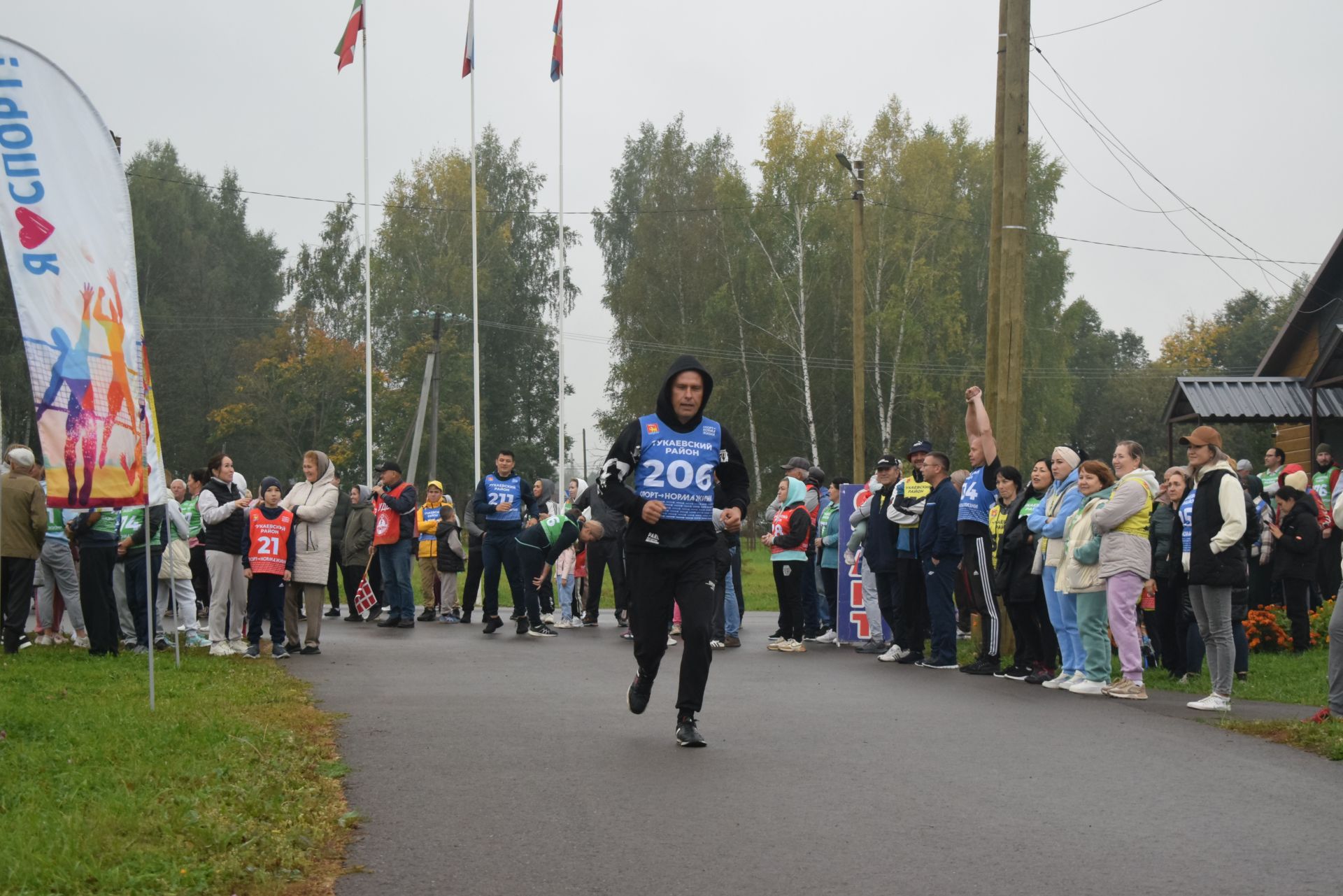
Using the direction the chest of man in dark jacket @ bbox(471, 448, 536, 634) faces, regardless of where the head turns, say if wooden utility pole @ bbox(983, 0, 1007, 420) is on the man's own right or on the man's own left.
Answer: on the man's own left

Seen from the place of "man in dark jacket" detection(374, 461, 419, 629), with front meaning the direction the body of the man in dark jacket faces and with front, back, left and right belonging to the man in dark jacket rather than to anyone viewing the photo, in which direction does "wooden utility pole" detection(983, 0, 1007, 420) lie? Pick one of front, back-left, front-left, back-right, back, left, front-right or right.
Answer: left

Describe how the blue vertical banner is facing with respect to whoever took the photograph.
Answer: facing the viewer

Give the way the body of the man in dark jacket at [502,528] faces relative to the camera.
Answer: toward the camera

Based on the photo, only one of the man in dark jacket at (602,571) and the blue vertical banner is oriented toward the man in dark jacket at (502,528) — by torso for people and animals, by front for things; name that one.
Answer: the man in dark jacket at (602,571)

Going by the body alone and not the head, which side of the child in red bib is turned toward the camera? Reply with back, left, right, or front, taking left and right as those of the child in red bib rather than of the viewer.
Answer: front

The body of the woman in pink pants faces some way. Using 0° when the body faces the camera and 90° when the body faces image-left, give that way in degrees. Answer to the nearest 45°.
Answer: approximately 90°

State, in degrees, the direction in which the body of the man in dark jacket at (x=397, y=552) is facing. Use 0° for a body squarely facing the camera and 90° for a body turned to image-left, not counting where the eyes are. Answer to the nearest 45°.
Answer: approximately 45°
